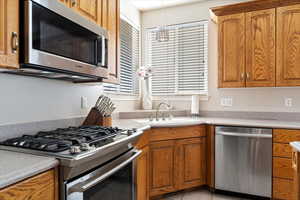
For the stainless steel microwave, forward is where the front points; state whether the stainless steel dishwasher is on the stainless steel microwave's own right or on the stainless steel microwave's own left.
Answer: on the stainless steel microwave's own left

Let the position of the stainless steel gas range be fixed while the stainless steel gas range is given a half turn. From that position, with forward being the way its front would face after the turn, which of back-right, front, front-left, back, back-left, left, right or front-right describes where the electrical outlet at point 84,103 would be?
front-right

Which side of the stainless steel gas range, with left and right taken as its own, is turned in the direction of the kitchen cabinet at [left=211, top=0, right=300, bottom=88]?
left

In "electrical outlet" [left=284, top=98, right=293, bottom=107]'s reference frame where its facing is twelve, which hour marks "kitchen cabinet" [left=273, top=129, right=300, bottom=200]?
The kitchen cabinet is roughly at 12 o'clock from the electrical outlet.

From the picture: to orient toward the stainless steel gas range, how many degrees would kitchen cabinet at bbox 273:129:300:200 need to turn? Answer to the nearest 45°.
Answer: approximately 45° to its right

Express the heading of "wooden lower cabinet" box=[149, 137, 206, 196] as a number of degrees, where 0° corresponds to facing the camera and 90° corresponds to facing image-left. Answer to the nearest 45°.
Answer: approximately 315°

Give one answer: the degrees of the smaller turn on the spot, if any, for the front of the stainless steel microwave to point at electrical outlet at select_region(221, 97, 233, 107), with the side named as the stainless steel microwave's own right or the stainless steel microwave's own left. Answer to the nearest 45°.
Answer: approximately 90° to the stainless steel microwave's own left

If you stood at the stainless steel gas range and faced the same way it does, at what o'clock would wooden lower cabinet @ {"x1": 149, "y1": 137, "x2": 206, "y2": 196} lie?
The wooden lower cabinet is roughly at 9 o'clock from the stainless steel gas range.

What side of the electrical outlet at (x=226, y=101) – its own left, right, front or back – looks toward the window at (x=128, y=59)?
right

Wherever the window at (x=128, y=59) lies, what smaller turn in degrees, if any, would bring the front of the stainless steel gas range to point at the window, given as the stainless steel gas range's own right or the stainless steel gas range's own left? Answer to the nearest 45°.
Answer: approximately 135° to the stainless steel gas range's own left
